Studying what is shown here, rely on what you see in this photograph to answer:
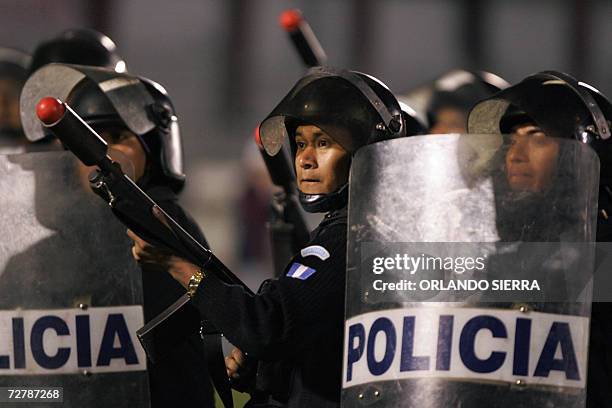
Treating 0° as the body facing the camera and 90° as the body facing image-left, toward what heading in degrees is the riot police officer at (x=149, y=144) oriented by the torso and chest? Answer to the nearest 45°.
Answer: approximately 45°

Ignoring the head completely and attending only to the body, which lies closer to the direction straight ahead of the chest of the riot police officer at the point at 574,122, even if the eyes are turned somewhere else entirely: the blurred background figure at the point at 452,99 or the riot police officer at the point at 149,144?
the riot police officer

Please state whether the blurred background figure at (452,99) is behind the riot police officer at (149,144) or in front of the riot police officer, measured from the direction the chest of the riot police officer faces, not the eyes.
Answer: behind

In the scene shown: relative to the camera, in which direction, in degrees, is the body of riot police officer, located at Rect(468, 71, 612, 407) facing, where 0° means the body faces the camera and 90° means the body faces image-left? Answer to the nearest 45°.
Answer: approximately 45°

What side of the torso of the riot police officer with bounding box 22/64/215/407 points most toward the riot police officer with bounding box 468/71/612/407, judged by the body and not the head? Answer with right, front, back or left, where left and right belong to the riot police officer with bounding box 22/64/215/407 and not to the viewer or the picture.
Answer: left
